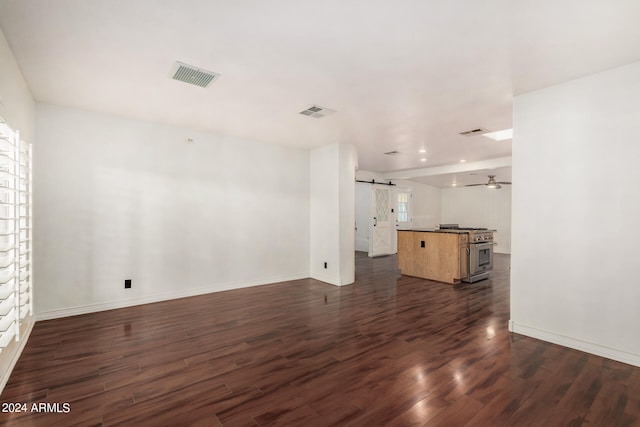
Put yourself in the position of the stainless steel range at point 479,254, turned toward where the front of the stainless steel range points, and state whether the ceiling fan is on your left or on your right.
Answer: on your left

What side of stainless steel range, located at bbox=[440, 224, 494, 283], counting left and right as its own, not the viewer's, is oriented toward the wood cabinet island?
right

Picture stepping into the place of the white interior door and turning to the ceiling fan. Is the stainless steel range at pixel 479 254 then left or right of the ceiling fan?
right

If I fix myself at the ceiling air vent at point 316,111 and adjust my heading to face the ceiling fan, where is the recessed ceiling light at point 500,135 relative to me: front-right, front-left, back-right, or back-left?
front-right

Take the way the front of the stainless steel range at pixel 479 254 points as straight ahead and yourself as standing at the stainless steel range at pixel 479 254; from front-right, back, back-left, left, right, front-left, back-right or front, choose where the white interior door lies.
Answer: back

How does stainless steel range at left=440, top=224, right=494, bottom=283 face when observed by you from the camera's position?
facing the viewer and to the right of the viewer

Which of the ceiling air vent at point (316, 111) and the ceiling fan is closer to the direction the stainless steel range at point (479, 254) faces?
the ceiling air vent

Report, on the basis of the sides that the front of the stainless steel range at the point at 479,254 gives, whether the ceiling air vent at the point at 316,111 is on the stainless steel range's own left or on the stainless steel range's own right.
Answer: on the stainless steel range's own right

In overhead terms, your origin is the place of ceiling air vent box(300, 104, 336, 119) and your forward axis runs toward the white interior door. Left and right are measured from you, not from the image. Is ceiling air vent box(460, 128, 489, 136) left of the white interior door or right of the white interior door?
right
